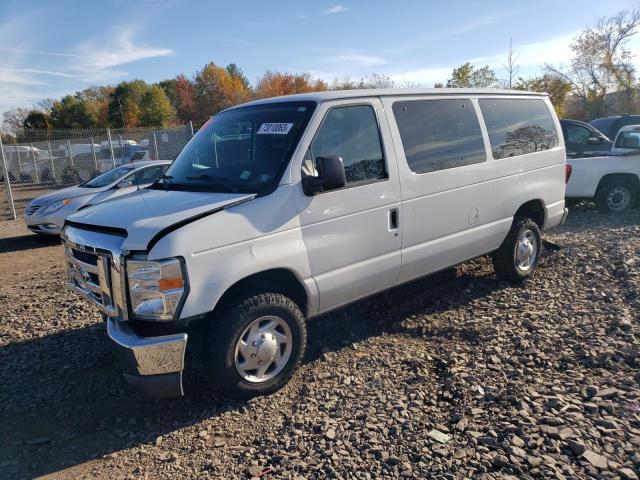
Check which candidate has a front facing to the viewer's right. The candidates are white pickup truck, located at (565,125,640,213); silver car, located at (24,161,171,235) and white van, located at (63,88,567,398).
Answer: white pickup truck, located at (565,125,640,213)

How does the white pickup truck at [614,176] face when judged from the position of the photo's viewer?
facing to the right of the viewer

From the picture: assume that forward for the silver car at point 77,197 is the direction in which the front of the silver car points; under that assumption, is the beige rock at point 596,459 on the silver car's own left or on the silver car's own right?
on the silver car's own left

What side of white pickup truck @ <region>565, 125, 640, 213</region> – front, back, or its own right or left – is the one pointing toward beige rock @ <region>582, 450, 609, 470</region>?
right

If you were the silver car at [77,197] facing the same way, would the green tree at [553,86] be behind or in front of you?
behind

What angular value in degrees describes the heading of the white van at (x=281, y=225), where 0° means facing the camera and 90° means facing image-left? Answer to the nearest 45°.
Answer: approximately 45°

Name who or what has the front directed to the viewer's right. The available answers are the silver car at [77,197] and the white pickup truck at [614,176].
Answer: the white pickup truck at [614,176]

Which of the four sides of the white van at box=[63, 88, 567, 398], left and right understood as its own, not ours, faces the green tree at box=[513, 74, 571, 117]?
back

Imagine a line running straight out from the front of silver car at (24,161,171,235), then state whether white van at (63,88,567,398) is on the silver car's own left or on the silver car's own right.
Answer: on the silver car's own left

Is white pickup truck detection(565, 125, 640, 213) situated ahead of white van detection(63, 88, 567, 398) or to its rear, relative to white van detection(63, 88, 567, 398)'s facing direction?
to the rear

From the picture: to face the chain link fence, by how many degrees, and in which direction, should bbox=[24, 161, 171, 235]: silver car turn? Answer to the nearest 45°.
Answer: approximately 135° to its right
